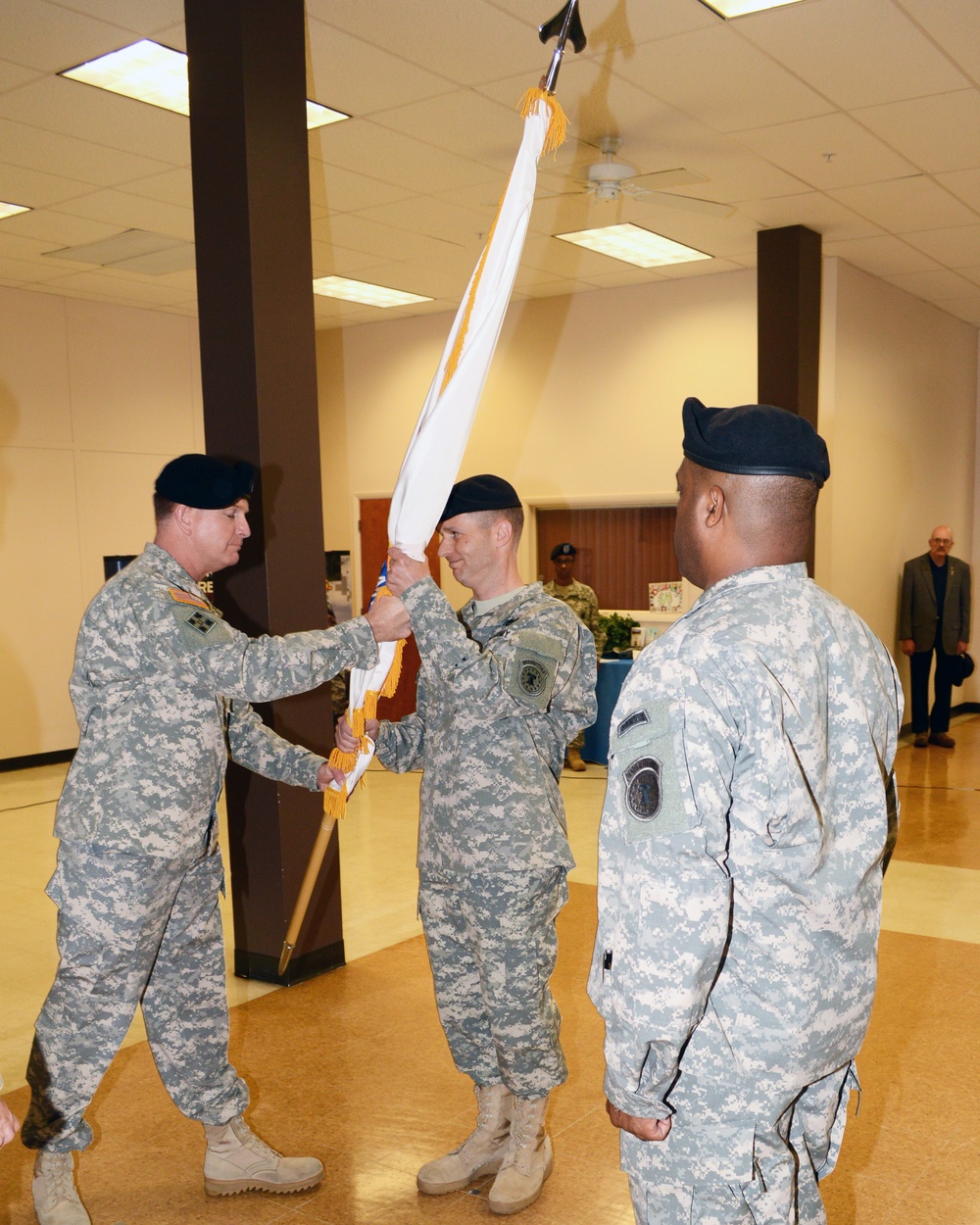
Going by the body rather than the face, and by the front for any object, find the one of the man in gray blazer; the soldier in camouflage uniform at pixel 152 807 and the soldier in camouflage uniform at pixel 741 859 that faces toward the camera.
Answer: the man in gray blazer

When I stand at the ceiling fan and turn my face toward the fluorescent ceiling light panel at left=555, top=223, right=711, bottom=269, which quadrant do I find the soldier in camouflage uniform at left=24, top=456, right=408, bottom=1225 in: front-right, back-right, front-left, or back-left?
back-left

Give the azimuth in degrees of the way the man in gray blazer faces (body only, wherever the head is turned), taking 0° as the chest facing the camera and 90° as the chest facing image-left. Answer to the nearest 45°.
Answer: approximately 0°

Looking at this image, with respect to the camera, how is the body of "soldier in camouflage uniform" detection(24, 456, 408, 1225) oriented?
to the viewer's right

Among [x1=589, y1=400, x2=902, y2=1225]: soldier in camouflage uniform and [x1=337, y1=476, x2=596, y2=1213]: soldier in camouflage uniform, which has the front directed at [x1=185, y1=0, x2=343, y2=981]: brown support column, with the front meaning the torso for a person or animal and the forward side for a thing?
[x1=589, y1=400, x2=902, y2=1225]: soldier in camouflage uniform

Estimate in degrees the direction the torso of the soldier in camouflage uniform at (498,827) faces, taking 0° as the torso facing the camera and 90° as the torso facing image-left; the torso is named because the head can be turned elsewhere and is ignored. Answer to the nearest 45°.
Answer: approximately 45°

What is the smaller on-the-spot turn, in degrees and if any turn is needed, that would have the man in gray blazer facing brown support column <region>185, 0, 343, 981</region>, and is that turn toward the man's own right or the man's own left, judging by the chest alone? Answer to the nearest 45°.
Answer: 0° — they already face it

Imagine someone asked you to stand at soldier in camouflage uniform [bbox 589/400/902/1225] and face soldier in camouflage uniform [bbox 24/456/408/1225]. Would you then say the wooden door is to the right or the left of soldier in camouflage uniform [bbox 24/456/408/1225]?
right

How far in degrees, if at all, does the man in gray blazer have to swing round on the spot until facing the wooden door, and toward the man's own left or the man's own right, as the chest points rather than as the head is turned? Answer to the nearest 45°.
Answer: approximately 90° to the man's own right

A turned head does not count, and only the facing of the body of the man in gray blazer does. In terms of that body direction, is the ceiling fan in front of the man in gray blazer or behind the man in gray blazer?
in front

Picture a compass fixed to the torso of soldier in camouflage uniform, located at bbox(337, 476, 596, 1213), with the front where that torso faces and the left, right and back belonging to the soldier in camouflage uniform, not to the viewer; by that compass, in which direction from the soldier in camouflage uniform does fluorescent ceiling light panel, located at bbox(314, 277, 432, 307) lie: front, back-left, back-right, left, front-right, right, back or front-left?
back-right

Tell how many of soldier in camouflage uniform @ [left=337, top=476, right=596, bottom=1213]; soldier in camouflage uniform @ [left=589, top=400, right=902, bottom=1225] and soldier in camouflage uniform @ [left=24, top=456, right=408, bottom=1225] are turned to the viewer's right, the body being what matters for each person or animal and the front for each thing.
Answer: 1
